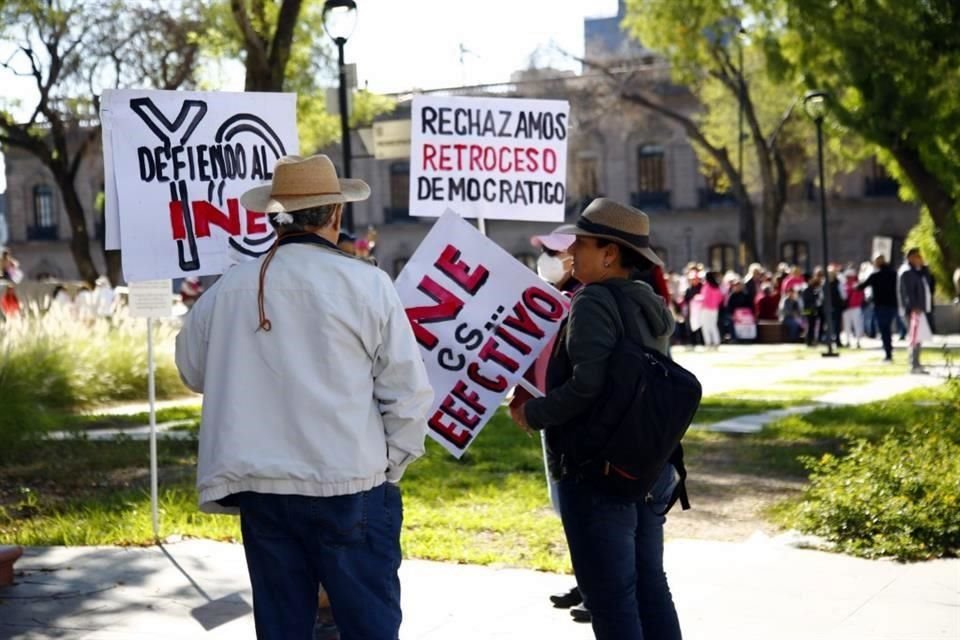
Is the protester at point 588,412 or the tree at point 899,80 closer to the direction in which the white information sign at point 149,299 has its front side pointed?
the protester

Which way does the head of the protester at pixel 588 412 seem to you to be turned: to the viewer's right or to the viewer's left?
to the viewer's left

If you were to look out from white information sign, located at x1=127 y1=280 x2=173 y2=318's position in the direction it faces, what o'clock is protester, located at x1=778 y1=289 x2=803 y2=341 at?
The protester is roughly at 7 o'clock from the white information sign.

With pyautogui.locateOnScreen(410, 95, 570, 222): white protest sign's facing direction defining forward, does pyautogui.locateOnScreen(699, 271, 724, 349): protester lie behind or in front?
behind

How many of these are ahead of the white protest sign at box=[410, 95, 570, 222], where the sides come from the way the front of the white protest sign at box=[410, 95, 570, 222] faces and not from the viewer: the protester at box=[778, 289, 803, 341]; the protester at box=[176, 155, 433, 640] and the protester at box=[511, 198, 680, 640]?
2

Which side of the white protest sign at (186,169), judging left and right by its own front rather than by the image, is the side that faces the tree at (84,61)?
back

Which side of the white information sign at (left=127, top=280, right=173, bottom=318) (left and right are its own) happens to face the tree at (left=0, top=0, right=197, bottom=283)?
back

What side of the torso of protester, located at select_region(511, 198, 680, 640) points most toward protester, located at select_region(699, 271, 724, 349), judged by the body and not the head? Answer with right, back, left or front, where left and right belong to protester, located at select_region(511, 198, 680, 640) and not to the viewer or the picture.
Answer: right

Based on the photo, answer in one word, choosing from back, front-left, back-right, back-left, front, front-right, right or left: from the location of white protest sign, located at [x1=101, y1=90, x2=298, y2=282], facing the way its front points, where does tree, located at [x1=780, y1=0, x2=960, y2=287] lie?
back-left

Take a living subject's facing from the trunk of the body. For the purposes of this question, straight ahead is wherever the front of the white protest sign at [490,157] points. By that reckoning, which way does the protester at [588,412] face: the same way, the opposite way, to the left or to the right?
to the right

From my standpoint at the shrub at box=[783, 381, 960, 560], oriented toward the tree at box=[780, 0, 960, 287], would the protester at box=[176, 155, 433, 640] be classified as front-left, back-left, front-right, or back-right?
back-left

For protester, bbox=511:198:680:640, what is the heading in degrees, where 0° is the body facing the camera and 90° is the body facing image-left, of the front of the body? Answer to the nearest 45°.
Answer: approximately 90°

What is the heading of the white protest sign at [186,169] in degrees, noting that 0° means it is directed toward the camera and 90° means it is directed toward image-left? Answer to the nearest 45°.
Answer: approximately 0°
